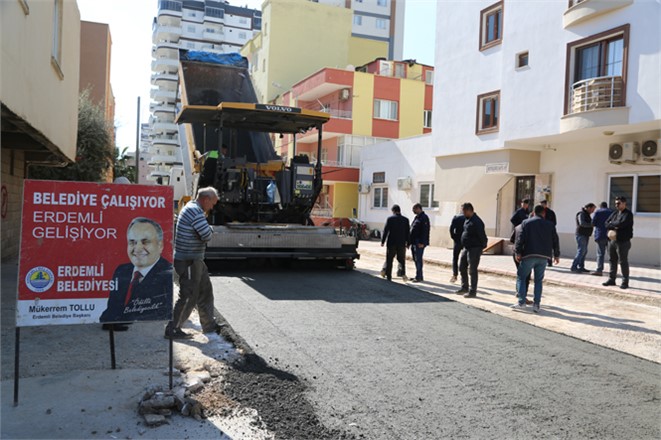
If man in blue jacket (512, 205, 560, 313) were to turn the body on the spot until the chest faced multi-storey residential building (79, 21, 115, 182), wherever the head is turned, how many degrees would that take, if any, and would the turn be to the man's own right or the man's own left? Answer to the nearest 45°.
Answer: approximately 45° to the man's own left

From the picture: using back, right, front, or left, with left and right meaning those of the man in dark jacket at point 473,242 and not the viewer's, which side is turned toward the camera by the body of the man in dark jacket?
left

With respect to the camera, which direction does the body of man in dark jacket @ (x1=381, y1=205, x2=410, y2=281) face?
away from the camera

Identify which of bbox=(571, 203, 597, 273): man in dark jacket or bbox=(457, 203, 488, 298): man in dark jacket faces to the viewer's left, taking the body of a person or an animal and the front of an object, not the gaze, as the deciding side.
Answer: bbox=(457, 203, 488, 298): man in dark jacket

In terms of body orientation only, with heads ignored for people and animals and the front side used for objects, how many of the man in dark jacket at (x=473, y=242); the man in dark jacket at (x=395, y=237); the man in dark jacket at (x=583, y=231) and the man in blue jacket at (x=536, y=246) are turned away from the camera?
2

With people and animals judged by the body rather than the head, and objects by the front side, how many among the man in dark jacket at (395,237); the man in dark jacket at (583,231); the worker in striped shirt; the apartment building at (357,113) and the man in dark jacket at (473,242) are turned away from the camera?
1

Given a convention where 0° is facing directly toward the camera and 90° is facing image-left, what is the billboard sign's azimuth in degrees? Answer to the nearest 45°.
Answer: approximately 0°

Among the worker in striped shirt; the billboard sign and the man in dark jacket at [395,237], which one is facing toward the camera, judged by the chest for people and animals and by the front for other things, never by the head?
the billboard sign

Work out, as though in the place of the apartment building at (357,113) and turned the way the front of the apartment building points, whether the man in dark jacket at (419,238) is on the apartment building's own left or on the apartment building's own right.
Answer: on the apartment building's own left

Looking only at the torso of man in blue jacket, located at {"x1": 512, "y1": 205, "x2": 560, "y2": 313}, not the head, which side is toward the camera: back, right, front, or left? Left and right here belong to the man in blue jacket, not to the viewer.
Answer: back

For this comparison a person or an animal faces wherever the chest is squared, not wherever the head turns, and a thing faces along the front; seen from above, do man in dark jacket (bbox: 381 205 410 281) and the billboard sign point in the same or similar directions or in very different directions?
very different directions

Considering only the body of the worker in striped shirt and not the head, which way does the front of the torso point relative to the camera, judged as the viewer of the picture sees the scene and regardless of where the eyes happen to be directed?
to the viewer's right

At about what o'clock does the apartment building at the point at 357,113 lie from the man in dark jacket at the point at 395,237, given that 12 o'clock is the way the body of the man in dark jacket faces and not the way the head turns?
The apartment building is roughly at 12 o'clock from the man in dark jacket.

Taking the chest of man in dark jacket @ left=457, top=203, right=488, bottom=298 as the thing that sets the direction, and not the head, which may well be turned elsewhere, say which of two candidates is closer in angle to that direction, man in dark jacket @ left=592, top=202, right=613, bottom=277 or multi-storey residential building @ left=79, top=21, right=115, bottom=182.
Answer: the multi-storey residential building

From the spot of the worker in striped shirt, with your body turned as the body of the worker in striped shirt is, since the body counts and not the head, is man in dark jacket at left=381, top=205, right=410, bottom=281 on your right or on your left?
on your left

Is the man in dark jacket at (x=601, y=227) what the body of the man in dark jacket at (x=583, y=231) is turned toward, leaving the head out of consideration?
yes

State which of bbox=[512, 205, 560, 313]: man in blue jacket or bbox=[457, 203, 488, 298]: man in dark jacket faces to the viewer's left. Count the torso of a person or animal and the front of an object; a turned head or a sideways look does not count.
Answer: the man in dark jacket
